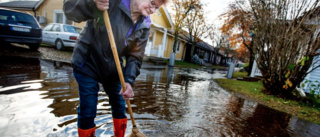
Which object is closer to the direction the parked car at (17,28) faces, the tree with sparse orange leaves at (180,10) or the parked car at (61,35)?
the parked car

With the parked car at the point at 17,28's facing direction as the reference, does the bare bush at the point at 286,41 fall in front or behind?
behind
